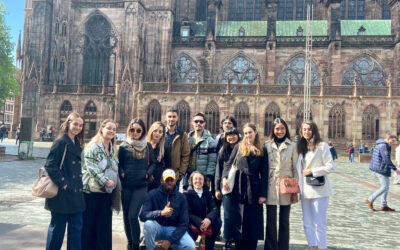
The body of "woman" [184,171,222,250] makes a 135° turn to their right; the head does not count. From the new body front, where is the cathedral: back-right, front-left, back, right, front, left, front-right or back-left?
front-right

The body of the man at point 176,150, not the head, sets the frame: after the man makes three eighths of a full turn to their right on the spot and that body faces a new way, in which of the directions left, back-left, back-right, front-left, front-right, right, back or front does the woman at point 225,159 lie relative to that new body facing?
back-right

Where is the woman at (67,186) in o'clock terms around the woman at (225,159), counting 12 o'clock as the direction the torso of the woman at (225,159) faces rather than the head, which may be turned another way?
the woman at (67,186) is roughly at 2 o'clock from the woman at (225,159).

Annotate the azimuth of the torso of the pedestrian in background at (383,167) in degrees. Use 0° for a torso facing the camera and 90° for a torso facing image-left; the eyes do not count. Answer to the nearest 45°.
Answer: approximately 270°

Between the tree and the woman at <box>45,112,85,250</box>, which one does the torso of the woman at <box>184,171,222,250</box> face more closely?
the woman

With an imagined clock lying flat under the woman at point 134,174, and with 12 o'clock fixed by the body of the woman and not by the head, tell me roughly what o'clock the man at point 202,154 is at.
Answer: The man is roughly at 8 o'clock from the woman.
